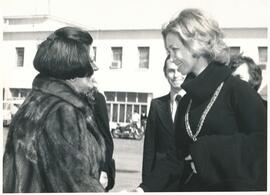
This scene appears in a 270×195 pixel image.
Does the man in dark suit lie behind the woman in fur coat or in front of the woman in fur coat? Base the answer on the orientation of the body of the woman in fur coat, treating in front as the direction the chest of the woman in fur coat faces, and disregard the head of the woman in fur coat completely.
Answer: in front

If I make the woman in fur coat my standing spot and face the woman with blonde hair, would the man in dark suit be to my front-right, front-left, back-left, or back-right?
front-left

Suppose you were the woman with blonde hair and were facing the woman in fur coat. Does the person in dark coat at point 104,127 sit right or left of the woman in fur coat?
right

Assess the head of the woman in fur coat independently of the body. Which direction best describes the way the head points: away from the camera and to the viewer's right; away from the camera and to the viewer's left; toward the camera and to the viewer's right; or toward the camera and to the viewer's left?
away from the camera and to the viewer's right

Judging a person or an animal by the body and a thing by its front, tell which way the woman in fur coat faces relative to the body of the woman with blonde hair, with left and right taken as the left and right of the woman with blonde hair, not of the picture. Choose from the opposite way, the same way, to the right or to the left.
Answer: the opposite way

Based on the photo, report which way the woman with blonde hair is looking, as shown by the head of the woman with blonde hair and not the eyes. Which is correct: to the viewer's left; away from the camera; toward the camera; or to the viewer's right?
to the viewer's left

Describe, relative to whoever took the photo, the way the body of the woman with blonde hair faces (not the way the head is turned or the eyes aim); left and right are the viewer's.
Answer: facing the viewer and to the left of the viewer
